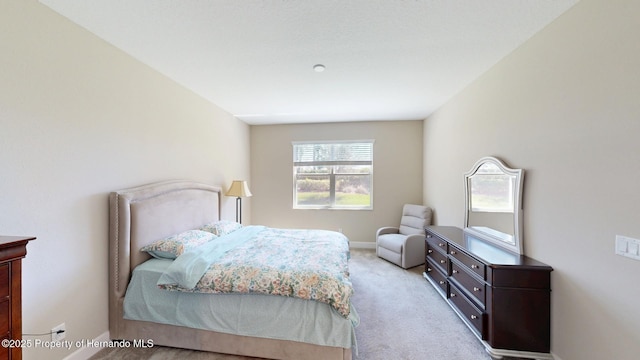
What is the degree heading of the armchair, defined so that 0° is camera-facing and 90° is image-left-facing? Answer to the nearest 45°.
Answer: approximately 45°

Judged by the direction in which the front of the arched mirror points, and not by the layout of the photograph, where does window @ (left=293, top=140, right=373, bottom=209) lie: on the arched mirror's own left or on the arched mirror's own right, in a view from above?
on the arched mirror's own right

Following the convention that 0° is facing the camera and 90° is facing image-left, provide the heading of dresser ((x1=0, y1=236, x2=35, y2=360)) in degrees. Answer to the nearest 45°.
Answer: approximately 315°

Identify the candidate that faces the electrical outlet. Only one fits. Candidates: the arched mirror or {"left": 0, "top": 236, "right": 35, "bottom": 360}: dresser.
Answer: the arched mirror

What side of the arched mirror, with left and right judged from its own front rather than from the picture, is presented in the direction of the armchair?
right

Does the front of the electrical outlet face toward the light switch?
yes

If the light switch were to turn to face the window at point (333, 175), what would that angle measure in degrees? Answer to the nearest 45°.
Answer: approximately 45° to its right

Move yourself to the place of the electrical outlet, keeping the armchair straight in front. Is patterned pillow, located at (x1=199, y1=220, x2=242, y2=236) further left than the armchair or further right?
left

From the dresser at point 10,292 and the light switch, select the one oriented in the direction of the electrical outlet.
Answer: the light switch

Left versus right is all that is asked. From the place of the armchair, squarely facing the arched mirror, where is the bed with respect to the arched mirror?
right

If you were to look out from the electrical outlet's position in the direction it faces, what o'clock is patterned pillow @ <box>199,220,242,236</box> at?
The patterned pillow is roughly at 10 o'clock from the electrical outlet.
